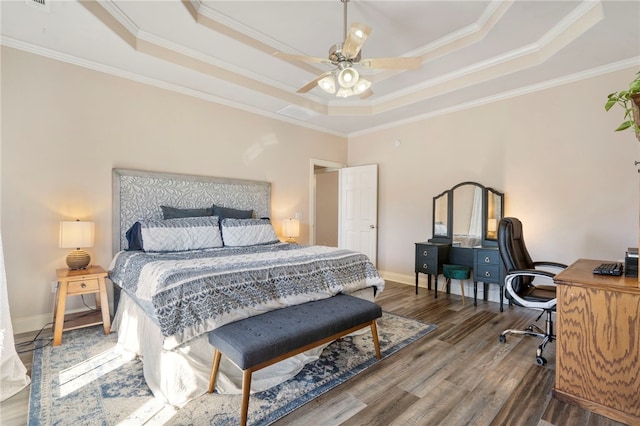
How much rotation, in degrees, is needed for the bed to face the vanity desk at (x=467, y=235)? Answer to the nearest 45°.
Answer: approximately 45° to its left

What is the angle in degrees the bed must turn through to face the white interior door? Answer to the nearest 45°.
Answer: approximately 90° to its left

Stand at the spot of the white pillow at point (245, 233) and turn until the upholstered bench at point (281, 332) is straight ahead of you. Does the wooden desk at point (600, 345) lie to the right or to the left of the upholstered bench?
left

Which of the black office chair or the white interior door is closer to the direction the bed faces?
the black office chair

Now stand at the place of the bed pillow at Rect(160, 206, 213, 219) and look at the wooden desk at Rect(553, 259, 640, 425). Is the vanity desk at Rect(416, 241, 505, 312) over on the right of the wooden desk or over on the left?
left

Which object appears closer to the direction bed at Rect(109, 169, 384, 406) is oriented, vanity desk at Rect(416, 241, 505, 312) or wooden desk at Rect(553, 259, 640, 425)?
the wooden desk

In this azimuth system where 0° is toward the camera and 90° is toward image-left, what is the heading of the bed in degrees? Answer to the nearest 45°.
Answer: approximately 315°

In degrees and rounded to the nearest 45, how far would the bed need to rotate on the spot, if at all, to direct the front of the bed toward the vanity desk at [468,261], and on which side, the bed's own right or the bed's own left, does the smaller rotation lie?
approximately 45° to the bed's own left
